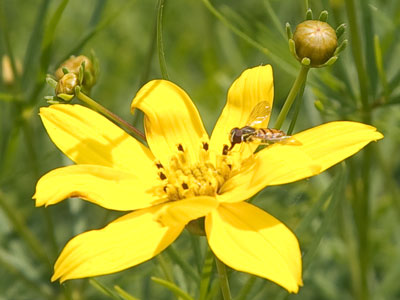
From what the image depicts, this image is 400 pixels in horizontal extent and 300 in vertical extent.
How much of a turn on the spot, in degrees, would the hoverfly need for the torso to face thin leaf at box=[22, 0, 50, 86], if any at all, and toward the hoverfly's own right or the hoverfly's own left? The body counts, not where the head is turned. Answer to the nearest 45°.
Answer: approximately 45° to the hoverfly's own right

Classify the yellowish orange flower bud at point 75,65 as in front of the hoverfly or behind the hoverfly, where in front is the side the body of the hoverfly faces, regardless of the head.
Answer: in front

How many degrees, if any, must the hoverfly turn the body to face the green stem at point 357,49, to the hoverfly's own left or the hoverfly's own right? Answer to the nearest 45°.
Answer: approximately 135° to the hoverfly's own right

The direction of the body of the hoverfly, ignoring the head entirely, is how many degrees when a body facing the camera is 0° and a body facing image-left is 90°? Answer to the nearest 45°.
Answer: approximately 90°

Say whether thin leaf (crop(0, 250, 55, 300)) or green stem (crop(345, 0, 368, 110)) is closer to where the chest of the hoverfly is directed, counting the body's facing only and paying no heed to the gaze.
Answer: the thin leaf

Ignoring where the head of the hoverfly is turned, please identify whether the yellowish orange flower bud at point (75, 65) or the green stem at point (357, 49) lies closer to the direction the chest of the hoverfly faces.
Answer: the yellowish orange flower bud
